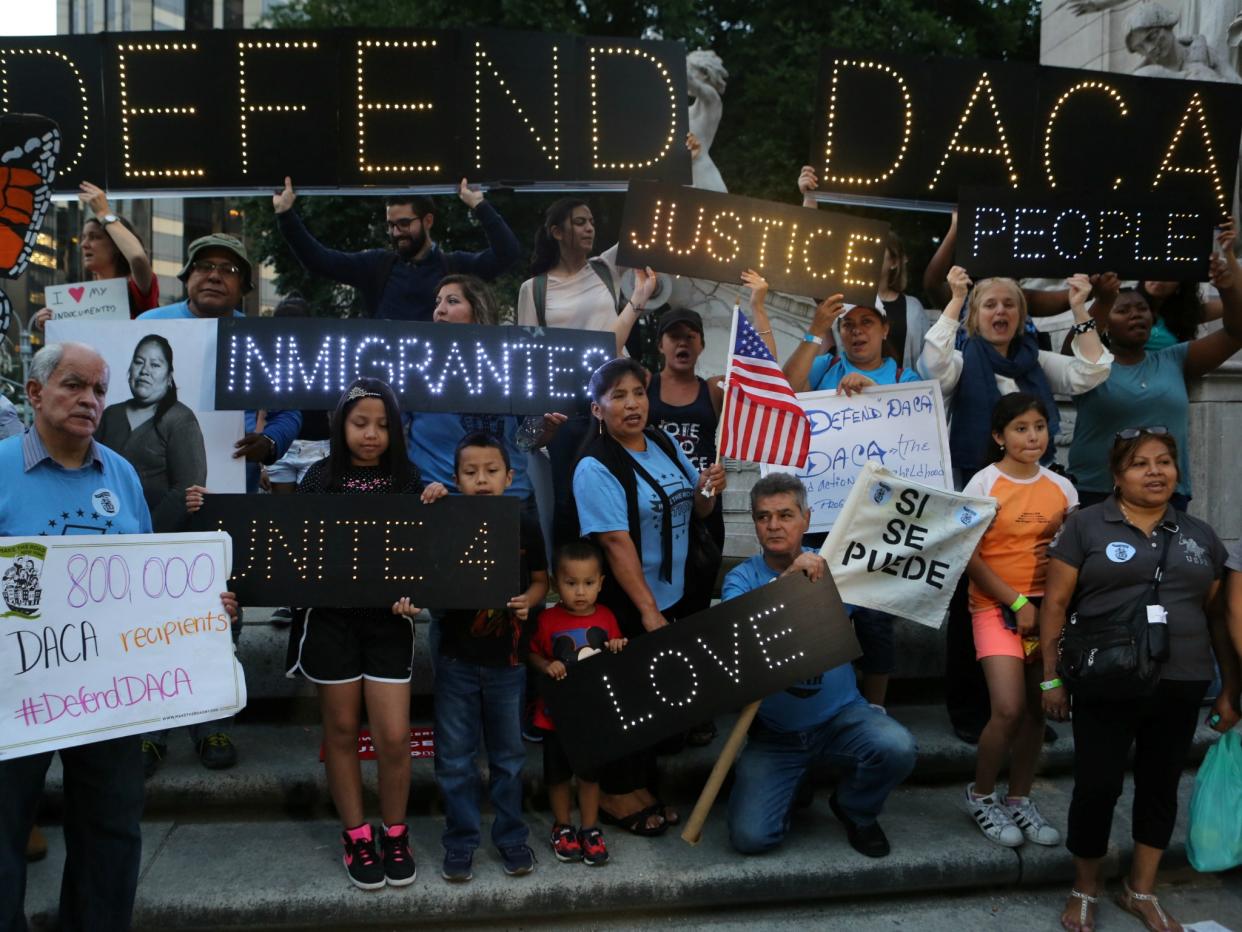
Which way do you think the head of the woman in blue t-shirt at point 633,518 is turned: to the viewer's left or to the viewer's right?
to the viewer's right

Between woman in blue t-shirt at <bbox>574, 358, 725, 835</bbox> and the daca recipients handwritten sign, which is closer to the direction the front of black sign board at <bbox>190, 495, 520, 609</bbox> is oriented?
the daca recipients handwritten sign

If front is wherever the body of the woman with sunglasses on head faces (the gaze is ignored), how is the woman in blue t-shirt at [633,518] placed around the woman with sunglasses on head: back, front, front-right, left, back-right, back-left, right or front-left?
right

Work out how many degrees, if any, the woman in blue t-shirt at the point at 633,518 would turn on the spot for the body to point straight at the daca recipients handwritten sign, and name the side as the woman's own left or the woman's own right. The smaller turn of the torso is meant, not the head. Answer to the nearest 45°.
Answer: approximately 90° to the woman's own right

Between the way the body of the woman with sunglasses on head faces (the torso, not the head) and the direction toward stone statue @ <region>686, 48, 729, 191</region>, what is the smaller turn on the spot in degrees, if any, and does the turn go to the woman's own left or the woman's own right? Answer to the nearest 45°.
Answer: approximately 135° to the woman's own right

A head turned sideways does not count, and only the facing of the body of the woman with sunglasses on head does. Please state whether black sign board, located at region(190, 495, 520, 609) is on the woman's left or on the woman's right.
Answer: on the woman's right

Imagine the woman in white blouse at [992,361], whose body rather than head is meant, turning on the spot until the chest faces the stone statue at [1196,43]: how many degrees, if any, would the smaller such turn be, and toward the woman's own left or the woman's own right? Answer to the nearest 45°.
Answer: approximately 180°

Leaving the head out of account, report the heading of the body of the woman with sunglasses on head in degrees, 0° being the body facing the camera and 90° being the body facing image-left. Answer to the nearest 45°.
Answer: approximately 0°
